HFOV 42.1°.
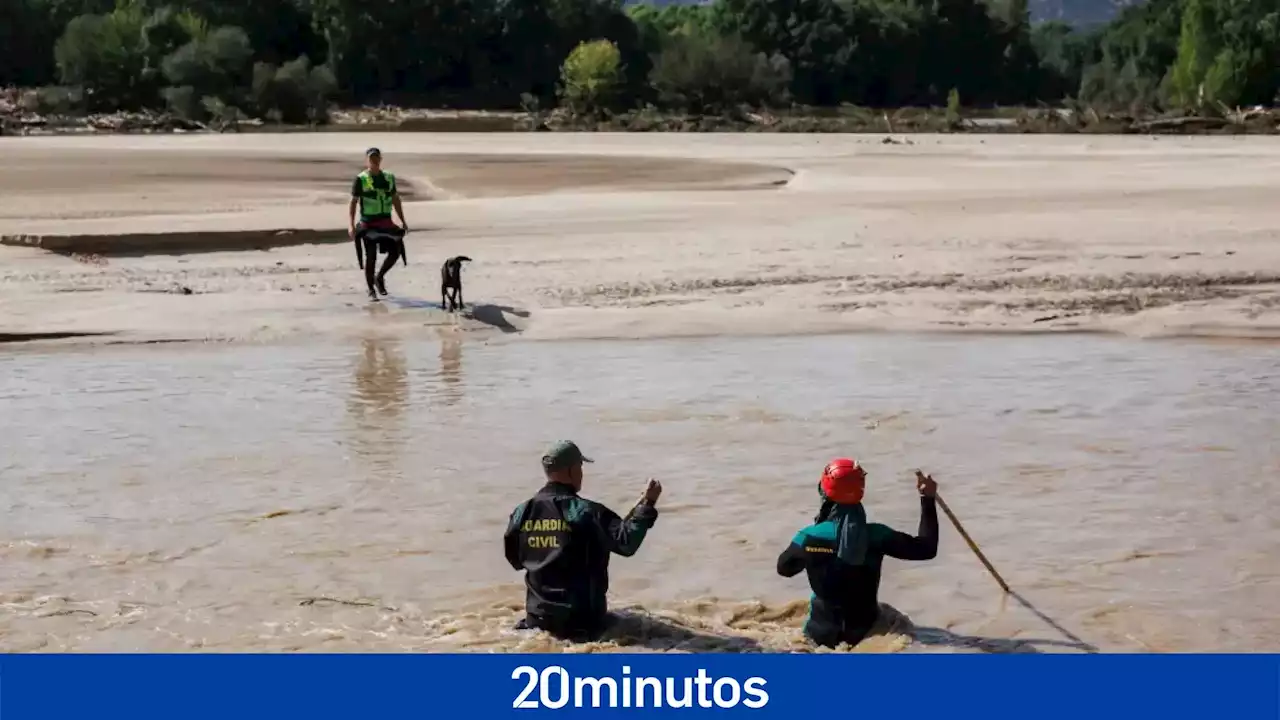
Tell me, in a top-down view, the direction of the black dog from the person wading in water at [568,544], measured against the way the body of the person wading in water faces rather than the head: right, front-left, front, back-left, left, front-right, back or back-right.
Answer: front-left

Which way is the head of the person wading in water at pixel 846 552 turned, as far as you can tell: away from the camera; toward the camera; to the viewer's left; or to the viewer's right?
away from the camera

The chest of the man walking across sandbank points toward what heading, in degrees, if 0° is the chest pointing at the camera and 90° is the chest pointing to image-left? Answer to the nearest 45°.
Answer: approximately 0°

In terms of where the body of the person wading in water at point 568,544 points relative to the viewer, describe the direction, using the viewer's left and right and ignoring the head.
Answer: facing away from the viewer and to the right of the viewer

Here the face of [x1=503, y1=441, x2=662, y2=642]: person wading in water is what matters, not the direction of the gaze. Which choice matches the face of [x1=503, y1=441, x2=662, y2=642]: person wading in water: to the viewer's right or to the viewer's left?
to the viewer's right

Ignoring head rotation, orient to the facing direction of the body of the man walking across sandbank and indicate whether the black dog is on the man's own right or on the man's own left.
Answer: on the man's own left

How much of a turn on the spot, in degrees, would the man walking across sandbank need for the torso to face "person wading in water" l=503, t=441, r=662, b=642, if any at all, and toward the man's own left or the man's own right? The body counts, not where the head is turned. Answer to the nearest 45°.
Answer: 0° — they already face them

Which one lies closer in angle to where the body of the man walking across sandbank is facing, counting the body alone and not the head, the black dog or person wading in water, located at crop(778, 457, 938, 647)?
the person wading in water

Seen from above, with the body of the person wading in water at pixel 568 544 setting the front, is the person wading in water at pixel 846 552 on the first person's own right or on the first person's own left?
on the first person's own right

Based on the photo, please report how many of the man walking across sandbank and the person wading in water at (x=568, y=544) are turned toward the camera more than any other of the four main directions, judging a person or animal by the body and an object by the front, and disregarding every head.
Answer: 1
